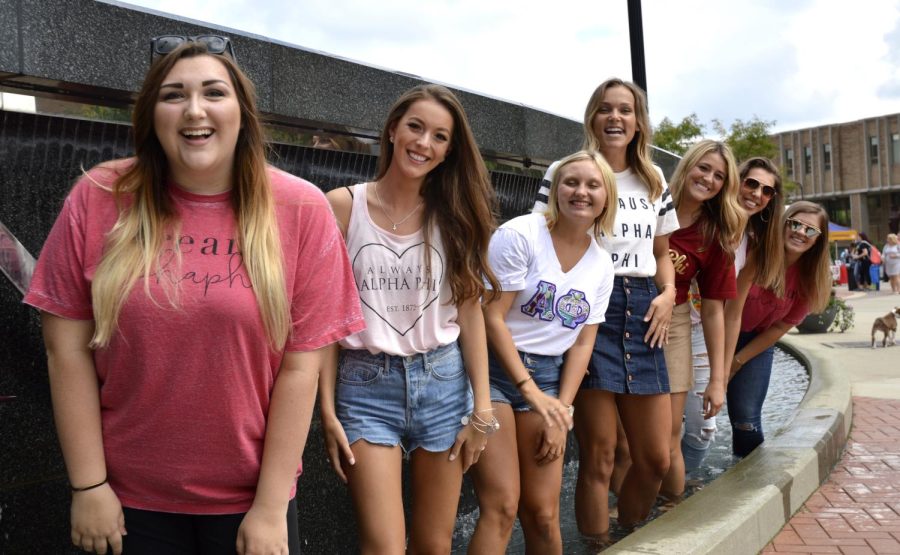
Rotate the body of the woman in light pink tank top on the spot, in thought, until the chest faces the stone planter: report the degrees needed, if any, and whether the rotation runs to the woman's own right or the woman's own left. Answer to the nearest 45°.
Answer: approximately 135° to the woman's own left

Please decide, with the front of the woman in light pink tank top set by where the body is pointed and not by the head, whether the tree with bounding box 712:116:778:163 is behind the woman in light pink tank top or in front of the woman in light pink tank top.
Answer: behind

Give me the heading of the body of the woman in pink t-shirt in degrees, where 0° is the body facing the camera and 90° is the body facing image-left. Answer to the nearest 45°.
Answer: approximately 0°

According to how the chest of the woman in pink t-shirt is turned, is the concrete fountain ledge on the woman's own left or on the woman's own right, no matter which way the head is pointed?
on the woman's own left

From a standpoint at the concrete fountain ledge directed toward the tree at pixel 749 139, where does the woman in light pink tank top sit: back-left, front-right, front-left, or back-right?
back-left

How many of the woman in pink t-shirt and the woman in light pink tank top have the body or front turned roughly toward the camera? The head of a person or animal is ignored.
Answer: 2

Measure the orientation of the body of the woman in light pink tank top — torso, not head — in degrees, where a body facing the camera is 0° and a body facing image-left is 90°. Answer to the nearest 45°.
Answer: approximately 0°

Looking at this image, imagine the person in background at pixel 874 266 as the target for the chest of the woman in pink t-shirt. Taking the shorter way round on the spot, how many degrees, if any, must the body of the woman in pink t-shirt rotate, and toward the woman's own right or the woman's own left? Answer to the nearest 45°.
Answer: approximately 135° to the woman's own left
